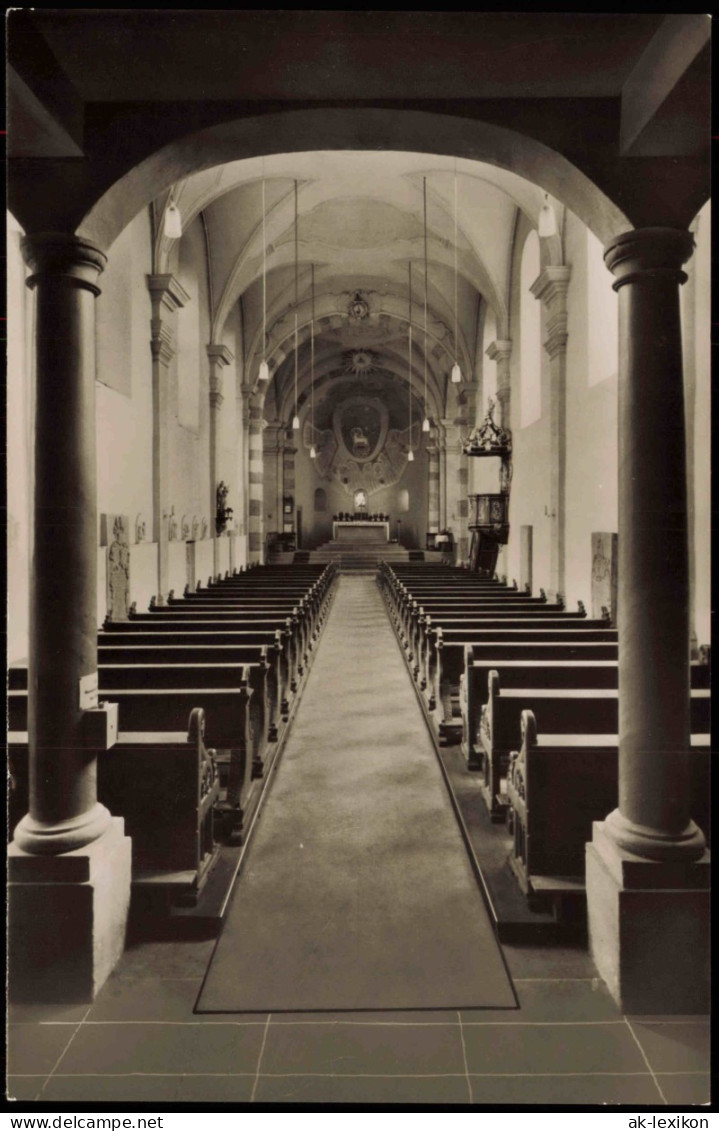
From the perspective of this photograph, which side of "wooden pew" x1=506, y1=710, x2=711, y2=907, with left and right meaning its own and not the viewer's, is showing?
back

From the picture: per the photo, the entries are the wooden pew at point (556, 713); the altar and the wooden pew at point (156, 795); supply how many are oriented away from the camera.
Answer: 2

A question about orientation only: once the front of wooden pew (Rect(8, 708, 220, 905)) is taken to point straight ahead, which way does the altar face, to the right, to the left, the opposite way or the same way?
the opposite way

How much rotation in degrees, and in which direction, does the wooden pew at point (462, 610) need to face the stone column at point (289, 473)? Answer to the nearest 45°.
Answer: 0° — it already faces it

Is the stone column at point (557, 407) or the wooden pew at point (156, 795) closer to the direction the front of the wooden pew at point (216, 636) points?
the stone column

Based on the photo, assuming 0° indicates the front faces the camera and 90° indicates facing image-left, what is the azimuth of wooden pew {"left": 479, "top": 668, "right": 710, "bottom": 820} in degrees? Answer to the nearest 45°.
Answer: approximately 180°

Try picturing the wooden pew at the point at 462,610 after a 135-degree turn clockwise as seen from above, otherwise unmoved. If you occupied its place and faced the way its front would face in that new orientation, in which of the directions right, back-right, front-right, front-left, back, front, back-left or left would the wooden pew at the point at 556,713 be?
front-right

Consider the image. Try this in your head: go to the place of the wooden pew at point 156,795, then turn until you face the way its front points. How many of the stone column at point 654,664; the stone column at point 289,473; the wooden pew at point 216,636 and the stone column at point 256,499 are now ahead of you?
3

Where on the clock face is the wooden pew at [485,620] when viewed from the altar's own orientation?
The wooden pew is roughly at 12 o'clock from the altar.

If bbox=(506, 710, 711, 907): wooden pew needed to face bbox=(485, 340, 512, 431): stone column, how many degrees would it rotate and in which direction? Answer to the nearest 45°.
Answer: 0° — it already faces it

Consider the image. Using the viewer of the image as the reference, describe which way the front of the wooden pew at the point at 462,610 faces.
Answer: facing away from the viewer

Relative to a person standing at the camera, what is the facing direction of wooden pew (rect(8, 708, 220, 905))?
facing away from the viewer

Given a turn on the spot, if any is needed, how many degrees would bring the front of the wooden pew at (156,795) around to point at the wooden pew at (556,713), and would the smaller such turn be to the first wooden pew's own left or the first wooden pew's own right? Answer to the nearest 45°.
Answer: approximately 90° to the first wooden pew's own right
